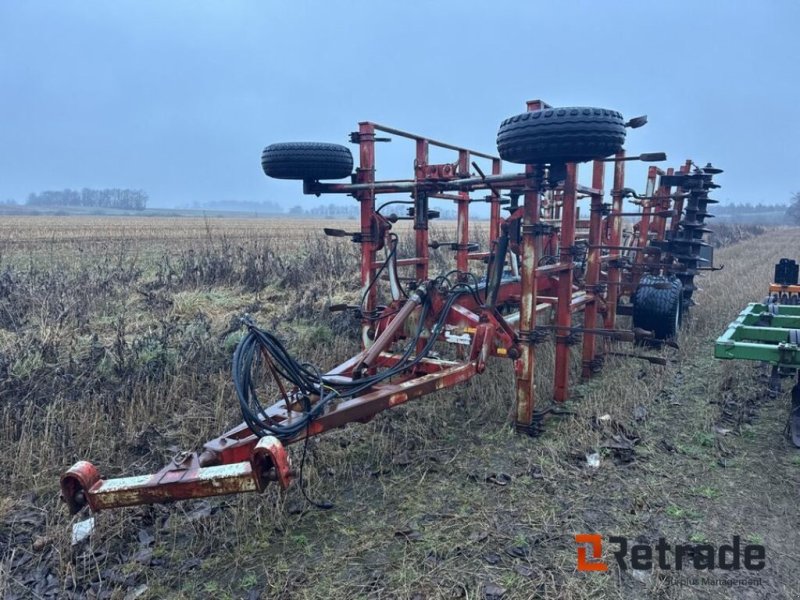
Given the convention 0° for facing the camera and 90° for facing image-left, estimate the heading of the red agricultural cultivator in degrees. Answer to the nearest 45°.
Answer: approximately 45°
